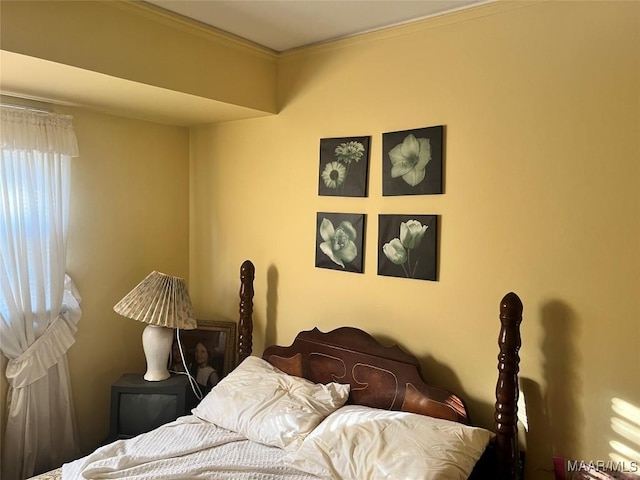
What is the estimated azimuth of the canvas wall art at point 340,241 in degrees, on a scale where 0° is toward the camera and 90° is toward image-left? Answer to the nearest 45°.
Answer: approximately 45°

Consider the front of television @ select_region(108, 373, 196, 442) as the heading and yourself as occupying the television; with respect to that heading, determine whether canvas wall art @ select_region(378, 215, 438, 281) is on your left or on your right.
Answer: on your left

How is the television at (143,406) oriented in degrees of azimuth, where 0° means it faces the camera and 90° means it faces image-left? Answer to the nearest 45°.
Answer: approximately 0°

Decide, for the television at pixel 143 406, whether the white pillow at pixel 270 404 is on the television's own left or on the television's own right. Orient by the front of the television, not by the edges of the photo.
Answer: on the television's own left

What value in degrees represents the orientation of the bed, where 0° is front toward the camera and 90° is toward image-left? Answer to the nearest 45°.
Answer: approximately 45°

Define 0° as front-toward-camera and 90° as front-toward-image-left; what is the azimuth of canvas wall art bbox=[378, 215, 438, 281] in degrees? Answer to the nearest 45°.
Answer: approximately 45°

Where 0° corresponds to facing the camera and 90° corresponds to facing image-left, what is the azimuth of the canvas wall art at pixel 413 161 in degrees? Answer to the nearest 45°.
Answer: approximately 45°

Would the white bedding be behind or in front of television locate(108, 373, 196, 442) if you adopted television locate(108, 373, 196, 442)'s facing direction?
in front
